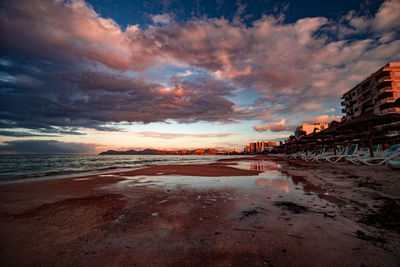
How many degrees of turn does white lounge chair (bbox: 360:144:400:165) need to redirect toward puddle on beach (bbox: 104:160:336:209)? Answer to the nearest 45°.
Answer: approximately 90° to its left

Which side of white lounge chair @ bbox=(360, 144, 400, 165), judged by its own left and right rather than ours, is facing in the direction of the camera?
left
